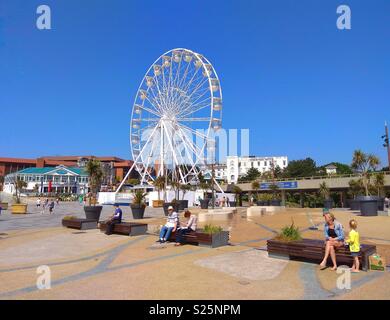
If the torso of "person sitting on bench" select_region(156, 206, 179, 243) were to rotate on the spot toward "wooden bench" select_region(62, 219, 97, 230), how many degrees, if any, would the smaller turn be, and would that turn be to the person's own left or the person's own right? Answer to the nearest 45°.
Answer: approximately 90° to the person's own right

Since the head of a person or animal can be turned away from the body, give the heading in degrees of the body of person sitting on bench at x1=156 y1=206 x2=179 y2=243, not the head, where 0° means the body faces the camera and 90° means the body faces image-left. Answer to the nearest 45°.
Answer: approximately 45°

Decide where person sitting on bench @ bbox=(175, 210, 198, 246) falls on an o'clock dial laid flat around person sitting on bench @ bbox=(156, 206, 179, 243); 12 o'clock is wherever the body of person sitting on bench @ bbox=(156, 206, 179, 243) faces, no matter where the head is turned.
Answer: person sitting on bench @ bbox=(175, 210, 198, 246) is roughly at 9 o'clock from person sitting on bench @ bbox=(156, 206, 179, 243).

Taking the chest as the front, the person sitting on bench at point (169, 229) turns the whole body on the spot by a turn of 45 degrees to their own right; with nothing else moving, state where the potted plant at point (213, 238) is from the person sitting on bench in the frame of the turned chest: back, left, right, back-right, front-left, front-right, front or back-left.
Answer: back-left

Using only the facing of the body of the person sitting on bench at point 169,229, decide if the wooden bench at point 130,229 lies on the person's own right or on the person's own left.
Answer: on the person's own right

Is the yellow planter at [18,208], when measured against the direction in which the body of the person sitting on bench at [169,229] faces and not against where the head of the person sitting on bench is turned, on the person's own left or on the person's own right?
on the person's own right

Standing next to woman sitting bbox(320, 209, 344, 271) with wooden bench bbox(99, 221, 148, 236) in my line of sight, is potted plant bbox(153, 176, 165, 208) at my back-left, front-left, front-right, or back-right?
front-right

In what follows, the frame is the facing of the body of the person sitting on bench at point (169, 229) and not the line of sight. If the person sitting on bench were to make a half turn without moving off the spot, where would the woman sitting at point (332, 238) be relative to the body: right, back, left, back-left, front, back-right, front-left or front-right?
right

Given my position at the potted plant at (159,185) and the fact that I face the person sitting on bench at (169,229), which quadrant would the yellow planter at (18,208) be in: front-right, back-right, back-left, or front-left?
front-right

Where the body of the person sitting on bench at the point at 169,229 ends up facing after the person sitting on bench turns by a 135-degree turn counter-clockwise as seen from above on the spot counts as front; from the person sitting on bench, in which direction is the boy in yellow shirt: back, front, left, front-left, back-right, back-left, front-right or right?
front-right

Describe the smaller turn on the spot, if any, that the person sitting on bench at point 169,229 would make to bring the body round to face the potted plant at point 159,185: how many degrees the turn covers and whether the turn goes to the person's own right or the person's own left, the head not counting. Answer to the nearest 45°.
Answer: approximately 135° to the person's own right

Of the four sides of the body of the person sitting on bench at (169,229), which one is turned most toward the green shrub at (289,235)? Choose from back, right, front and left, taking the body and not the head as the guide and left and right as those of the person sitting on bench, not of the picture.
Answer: left
